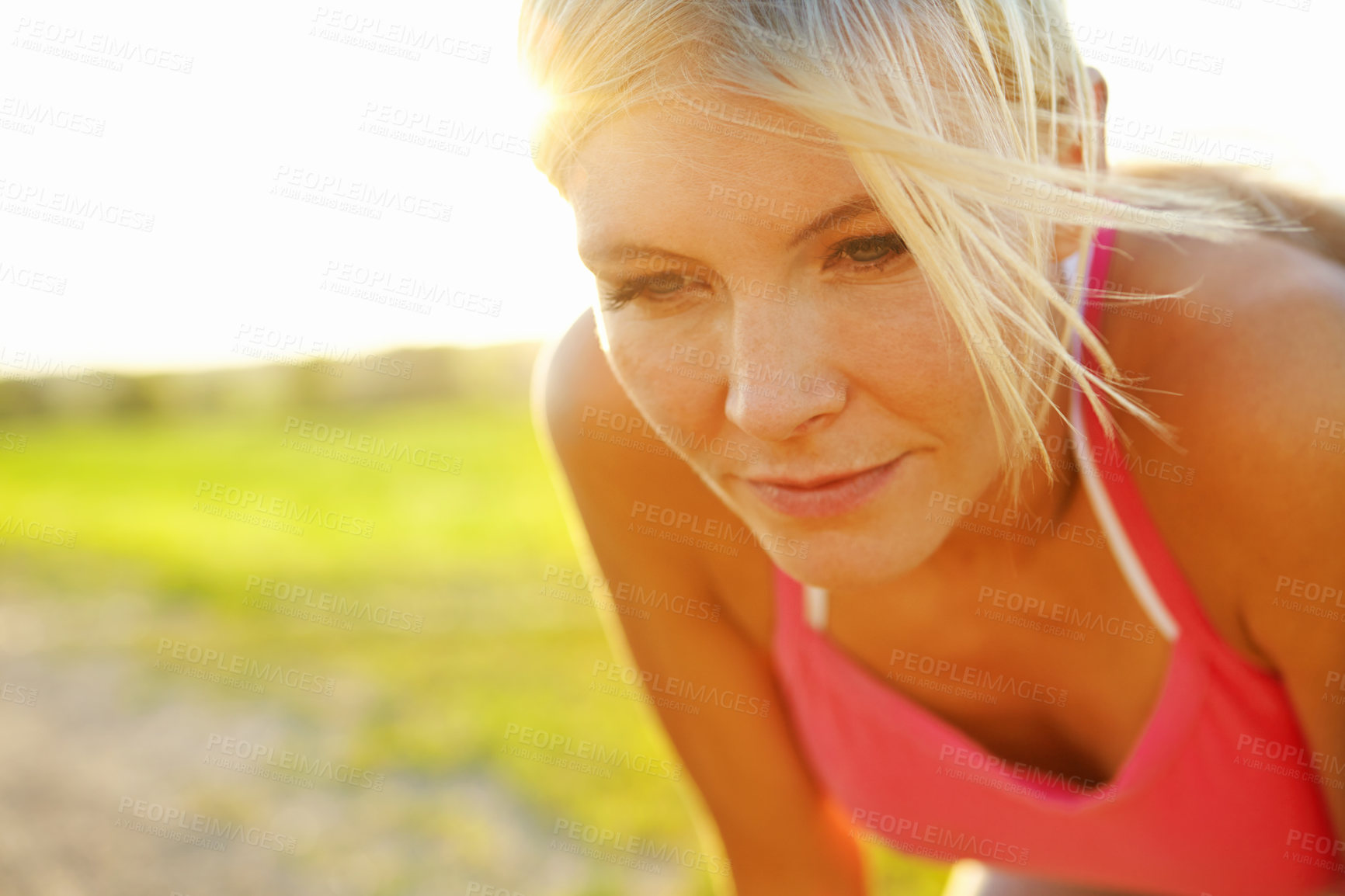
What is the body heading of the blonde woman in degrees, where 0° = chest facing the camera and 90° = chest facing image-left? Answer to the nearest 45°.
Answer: approximately 45°
